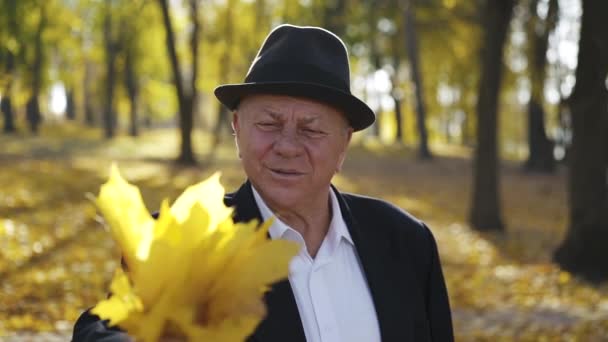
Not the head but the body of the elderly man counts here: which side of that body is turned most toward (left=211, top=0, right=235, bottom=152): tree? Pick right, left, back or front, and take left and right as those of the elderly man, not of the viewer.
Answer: back

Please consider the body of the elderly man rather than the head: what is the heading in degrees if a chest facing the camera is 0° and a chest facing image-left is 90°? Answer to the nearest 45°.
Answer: approximately 0°
